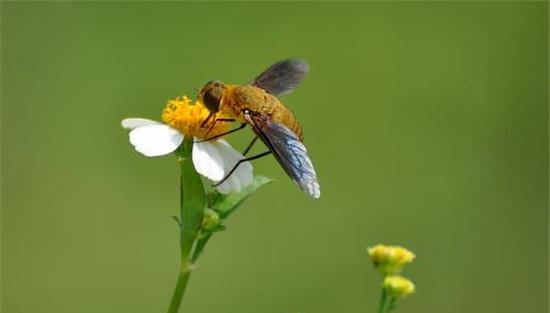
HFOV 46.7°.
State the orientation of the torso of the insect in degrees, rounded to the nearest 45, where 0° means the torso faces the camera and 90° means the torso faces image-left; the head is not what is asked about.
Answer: approximately 90°
